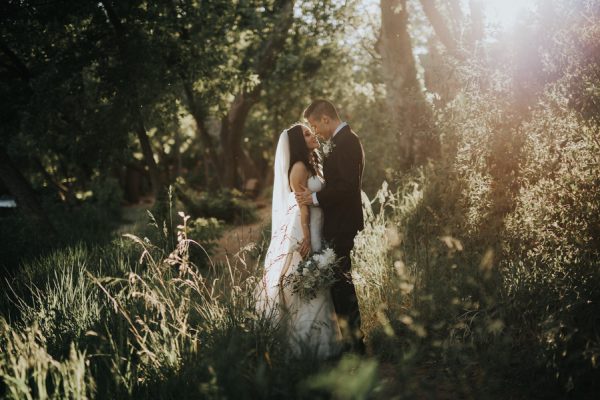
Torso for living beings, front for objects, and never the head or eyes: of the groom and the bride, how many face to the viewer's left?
1

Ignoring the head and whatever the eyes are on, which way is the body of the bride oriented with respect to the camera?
to the viewer's right

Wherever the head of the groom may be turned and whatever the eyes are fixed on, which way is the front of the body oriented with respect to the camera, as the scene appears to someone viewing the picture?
to the viewer's left

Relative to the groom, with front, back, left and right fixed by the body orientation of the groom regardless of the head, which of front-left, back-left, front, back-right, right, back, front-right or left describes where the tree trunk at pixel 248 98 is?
right

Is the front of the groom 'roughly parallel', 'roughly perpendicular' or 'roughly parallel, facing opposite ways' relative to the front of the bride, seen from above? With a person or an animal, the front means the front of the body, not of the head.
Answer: roughly parallel, facing opposite ways

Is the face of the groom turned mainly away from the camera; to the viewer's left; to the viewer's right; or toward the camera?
to the viewer's left

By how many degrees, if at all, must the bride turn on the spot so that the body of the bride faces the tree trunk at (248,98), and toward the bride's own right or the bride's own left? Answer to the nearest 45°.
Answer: approximately 90° to the bride's own left

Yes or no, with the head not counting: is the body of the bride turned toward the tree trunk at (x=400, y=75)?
no

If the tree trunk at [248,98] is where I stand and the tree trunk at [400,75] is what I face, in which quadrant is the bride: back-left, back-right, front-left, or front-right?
front-right
